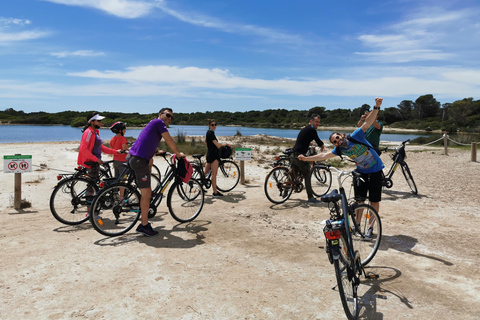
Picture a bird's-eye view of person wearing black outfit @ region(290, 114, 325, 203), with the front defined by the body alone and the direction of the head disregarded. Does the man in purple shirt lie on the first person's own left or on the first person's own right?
on the first person's own right

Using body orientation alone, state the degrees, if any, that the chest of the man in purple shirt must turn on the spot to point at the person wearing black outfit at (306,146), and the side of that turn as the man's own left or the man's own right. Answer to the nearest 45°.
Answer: approximately 45° to the man's own left

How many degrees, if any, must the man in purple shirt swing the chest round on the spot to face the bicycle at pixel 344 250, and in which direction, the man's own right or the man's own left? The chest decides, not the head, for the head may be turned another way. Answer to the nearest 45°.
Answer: approximately 45° to the man's own right

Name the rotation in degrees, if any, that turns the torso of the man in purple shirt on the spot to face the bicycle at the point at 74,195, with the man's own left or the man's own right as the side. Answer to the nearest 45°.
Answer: approximately 135° to the man's own left

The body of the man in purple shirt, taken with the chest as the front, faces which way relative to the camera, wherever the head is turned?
to the viewer's right
